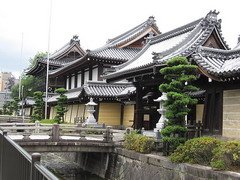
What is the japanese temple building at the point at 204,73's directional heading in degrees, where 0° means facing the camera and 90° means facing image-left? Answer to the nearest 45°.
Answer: approximately 45°

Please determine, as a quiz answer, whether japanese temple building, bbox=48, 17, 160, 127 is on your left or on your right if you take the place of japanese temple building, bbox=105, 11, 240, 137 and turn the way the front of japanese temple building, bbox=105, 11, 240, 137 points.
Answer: on your right

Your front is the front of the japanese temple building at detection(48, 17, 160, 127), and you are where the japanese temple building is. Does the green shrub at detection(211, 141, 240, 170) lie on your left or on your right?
on your left

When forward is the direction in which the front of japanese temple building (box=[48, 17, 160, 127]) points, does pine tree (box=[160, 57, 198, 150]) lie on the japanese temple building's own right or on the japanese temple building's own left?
on the japanese temple building's own left

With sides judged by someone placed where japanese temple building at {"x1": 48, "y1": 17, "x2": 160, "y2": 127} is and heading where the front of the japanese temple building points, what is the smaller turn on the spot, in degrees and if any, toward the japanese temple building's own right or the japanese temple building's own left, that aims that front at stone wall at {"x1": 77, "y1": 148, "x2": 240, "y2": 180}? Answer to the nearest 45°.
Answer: approximately 45° to the japanese temple building's own left

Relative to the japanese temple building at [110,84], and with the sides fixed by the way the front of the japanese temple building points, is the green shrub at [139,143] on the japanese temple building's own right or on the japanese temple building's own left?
on the japanese temple building's own left

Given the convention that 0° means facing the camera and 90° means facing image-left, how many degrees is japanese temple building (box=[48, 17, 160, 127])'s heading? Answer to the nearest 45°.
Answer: approximately 45°
